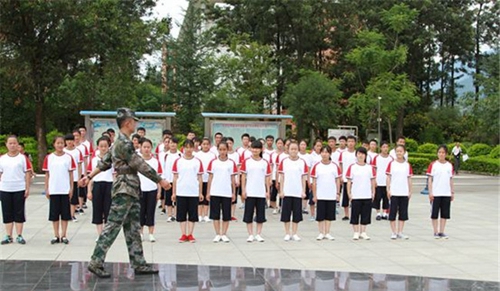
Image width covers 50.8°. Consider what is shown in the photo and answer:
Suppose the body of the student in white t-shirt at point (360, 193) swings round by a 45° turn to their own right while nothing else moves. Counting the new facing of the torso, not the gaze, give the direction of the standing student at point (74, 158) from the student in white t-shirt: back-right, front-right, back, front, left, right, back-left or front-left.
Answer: front-right

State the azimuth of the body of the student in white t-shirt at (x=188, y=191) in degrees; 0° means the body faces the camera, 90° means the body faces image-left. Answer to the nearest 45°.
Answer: approximately 0°

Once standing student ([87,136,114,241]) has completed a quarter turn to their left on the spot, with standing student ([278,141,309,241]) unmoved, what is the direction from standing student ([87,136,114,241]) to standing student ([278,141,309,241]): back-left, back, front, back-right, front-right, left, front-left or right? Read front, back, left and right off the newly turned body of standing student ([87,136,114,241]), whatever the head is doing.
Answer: front

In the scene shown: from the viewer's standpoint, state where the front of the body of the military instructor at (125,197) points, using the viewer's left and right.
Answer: facing to the right of the viewer

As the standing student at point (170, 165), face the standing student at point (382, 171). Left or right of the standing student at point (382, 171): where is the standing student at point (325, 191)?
right

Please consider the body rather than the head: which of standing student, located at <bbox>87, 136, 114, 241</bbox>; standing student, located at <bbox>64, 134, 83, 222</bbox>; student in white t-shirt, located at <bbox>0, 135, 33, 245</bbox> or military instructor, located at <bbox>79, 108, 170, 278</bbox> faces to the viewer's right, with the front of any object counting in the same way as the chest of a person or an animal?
the military instructor

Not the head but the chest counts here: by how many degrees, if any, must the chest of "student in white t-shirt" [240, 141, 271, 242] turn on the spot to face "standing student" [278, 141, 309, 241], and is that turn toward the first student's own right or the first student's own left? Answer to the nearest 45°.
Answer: approximately 90° to the first student's own left

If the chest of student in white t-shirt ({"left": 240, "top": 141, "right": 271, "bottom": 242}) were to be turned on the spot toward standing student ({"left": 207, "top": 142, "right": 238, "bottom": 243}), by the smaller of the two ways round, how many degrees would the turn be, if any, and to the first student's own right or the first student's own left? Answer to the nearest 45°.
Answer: approximately 90° to the first student's own right

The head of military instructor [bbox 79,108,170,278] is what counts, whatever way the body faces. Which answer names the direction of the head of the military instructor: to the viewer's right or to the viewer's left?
to the viewer's right

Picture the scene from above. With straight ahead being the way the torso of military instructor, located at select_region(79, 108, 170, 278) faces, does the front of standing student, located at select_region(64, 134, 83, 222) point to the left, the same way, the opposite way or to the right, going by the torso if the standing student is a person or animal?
to the right

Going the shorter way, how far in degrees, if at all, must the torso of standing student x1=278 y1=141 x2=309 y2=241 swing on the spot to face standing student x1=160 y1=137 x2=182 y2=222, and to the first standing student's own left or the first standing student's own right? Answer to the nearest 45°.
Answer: approximately 135° to the first standing student's own right
